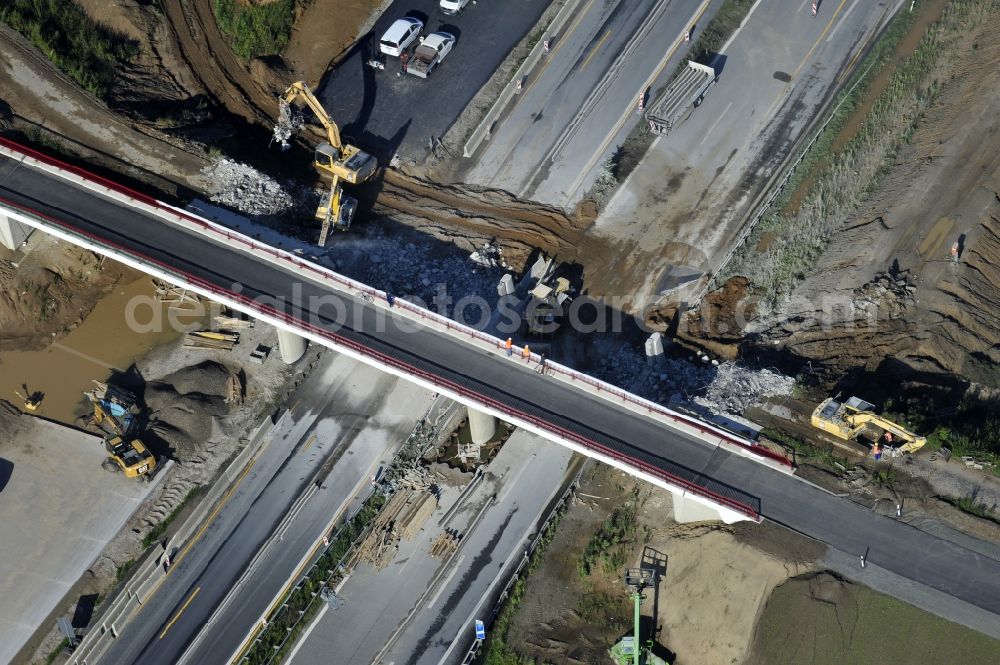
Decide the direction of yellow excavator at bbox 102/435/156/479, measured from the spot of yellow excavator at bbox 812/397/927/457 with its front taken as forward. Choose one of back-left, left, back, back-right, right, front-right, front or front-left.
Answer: back-right

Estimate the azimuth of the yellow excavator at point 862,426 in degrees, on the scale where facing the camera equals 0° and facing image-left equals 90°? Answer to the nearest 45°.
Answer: approximately 315°

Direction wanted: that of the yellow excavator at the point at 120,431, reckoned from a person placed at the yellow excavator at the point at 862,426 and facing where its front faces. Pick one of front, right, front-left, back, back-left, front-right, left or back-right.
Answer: back-right

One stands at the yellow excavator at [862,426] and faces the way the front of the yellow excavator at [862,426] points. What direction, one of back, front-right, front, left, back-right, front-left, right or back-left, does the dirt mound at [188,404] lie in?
back-right

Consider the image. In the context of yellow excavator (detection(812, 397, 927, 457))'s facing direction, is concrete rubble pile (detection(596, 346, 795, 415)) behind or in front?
behind
